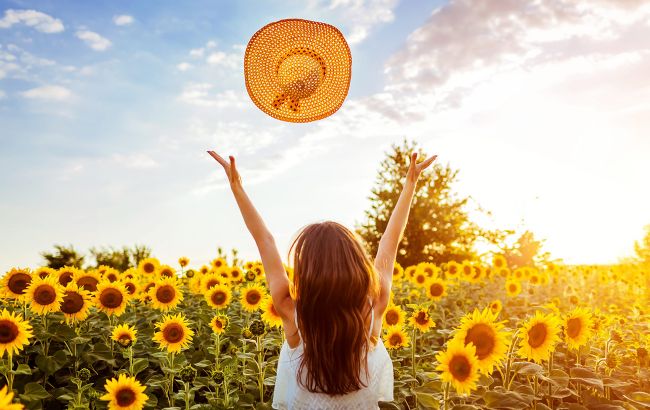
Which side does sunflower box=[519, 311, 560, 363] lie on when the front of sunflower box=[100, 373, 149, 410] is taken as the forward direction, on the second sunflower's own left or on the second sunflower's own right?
on the second sunflower's own left

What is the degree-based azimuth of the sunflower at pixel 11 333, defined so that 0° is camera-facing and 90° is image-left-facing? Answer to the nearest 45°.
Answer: approximately 0°

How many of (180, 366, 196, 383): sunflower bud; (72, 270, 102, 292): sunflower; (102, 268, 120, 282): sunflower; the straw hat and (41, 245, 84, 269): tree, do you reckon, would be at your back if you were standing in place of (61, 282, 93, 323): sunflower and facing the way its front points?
3

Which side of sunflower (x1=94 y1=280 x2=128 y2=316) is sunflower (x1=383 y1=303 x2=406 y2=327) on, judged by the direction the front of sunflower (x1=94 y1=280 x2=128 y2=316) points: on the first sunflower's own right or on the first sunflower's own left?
on the first sunflower's own left

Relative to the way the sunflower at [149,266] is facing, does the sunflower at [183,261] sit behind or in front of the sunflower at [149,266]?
behind

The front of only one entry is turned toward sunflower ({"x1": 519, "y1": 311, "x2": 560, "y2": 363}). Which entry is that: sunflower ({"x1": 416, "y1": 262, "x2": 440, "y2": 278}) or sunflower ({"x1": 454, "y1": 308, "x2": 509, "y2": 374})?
sunflower ({"x1": 416, "y1": 262, "x2": 440, "y2": 278})

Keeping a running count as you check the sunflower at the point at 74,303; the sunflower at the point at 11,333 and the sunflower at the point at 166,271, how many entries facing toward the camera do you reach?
3

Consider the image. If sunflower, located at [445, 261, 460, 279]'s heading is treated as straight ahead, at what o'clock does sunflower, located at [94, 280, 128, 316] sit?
sunflower, located at [94, 280, 128, 316] is roughly at 1 o'clock from sunflower, located at [445, 261, 460, 279].

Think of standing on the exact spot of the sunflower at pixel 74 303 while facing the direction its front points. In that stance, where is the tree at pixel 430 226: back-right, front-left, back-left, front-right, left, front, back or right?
back-left

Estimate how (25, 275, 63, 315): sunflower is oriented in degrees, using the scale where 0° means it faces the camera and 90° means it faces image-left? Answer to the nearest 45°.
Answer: approximately 0°
